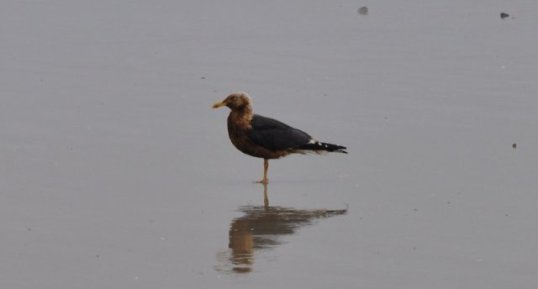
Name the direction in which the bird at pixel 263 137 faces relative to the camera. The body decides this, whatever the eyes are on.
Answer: to the viewer's left
